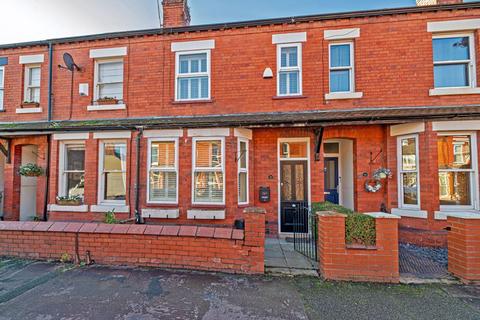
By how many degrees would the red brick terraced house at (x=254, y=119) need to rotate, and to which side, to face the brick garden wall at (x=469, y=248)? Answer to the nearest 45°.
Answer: approximately 45° to its left

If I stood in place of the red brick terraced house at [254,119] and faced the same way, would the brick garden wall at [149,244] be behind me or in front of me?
in front

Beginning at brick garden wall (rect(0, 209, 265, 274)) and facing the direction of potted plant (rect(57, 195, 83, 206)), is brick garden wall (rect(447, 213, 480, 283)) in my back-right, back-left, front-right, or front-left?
back-right

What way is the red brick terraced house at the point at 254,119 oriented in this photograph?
toward the camera
